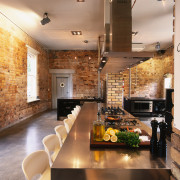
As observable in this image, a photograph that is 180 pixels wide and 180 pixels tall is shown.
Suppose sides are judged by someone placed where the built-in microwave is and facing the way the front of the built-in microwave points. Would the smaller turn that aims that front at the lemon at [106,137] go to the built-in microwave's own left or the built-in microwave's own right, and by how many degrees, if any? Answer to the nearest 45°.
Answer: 0° — it already faces it

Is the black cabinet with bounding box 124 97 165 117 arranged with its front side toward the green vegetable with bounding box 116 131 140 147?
yes

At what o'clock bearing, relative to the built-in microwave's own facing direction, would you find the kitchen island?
The kitchen island is roughly at 12 o'clock from the built-in microwave.

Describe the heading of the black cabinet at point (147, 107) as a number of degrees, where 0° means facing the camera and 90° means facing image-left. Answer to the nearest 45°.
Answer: approximately 0°

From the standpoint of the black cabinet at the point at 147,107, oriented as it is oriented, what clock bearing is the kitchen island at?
The kitchen island is roughly at 12 o'clock from the black cabinet.

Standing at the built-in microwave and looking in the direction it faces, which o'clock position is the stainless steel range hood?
The stainless steel range hood is roughly at 12 o'clock from the built-in microwave.

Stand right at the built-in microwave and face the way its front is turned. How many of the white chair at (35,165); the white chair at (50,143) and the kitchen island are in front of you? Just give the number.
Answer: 3

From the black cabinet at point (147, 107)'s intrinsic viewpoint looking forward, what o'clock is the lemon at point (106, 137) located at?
The lemon is roughly at 12 o'clock from the black cabinet.
